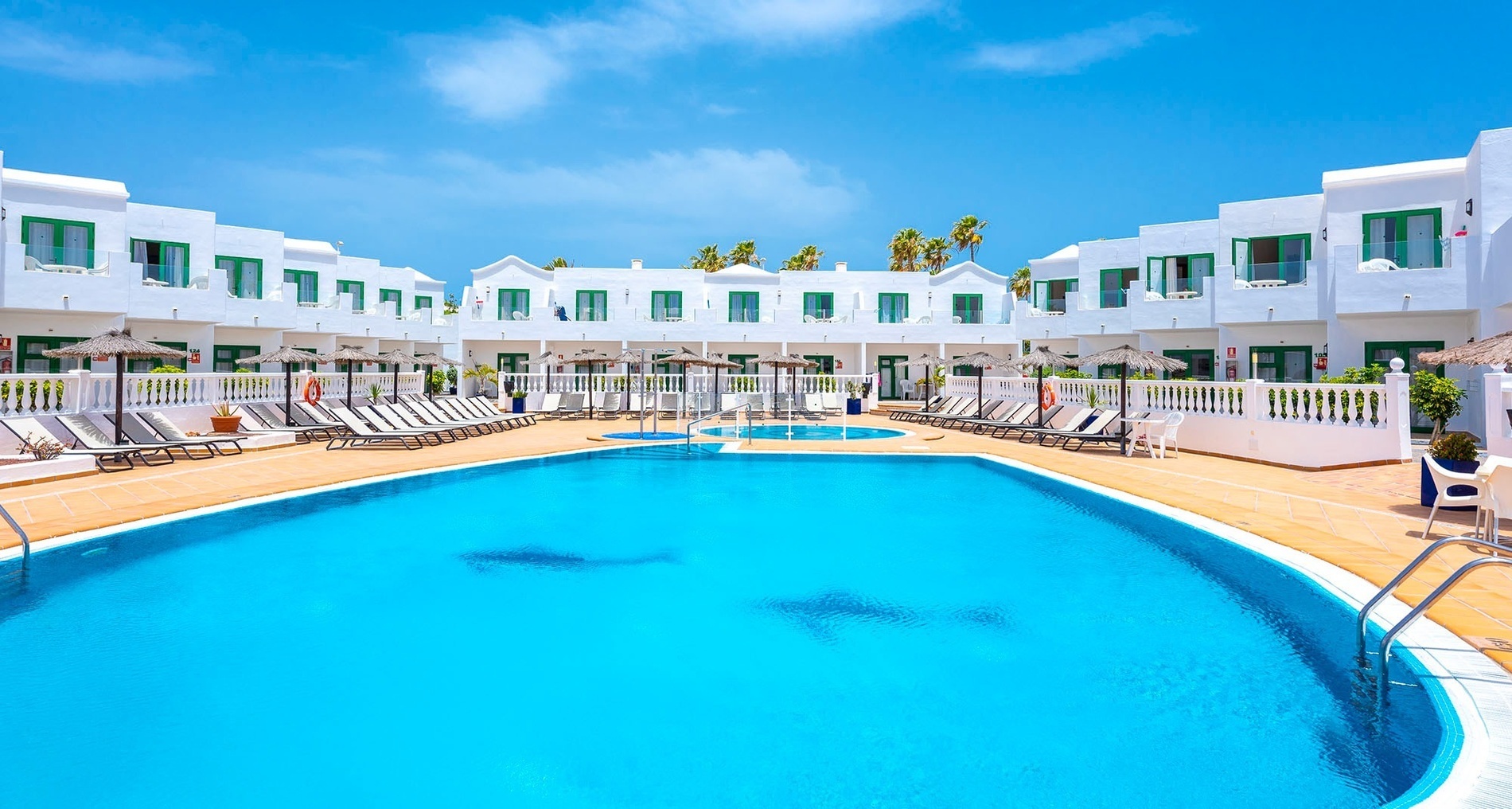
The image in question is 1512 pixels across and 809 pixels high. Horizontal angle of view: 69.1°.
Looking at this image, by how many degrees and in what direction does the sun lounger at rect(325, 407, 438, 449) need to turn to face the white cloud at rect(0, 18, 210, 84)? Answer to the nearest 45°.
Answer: approximately 135° to its left

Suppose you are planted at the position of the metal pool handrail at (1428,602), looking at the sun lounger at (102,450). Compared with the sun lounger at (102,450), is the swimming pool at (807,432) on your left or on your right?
right

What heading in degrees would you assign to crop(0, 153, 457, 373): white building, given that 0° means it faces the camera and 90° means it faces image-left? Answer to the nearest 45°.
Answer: approximately 315°

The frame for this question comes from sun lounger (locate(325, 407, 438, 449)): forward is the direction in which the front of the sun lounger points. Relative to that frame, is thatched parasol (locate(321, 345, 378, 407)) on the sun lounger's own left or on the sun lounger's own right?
on the sun lounger's own left

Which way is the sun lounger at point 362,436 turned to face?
to the viewer's right

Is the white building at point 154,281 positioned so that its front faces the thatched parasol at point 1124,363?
yes

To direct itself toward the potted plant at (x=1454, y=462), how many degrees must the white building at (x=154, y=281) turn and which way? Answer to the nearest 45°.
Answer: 0° — it already faces it

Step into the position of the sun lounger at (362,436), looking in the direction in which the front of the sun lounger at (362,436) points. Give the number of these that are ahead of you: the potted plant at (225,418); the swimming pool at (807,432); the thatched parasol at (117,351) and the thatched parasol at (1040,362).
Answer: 2

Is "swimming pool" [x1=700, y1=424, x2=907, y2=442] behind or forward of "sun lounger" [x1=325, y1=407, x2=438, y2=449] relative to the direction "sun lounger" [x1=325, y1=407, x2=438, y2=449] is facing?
forward

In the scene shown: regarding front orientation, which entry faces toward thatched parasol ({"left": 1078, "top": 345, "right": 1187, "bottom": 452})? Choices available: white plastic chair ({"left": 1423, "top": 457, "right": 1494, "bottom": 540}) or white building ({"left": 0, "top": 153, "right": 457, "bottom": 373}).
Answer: the white building

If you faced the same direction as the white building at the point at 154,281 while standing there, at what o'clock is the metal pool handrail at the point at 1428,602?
The metal pool handrail is roughly at 1 o'clock from the white building.
